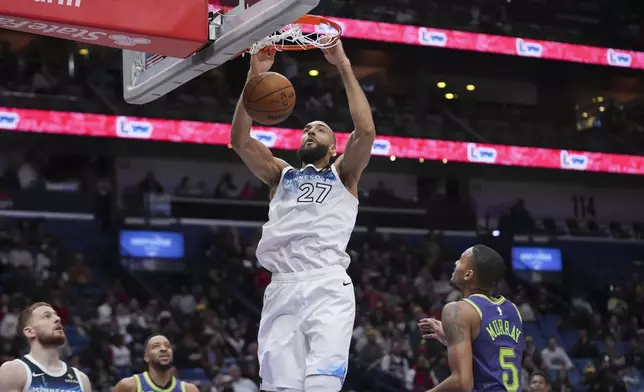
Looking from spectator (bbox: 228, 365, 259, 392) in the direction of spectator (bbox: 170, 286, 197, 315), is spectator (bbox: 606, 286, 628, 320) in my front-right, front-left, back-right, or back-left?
front-right

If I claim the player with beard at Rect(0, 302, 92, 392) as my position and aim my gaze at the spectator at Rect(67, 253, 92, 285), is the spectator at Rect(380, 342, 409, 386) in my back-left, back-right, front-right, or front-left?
front-right

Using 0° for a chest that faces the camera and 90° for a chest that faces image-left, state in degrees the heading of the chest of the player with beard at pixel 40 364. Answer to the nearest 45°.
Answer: approximately 315°

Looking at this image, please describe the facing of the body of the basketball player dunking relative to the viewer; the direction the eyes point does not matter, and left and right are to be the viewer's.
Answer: facing the viewer

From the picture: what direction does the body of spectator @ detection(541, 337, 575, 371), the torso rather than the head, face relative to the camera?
toward the camera

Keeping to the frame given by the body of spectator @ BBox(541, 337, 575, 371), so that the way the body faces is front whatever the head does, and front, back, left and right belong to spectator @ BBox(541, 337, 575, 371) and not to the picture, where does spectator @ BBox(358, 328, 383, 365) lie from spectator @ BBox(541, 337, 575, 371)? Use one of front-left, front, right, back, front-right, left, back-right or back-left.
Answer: front-right

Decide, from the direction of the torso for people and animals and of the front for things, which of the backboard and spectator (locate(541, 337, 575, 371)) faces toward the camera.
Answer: the spectator

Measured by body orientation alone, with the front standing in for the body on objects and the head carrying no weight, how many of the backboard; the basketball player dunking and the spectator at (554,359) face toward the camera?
2

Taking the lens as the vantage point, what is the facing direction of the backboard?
facing away from the viewer and to the right of the viewer

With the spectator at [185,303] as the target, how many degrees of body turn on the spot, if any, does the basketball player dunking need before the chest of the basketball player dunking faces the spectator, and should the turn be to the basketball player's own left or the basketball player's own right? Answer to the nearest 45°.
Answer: approximately 180°

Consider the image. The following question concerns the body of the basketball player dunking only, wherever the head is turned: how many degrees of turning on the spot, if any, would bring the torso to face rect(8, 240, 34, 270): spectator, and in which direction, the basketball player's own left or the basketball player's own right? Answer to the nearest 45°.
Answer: approximately 135° to the basketball player's own right

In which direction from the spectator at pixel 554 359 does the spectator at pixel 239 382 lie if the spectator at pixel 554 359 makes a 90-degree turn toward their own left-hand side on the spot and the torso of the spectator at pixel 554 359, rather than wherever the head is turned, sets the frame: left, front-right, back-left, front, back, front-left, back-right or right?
back-right

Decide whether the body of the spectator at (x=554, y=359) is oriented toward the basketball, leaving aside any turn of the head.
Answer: yes

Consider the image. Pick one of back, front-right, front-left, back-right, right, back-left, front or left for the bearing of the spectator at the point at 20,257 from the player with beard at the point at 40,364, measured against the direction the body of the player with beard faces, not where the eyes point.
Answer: back-left

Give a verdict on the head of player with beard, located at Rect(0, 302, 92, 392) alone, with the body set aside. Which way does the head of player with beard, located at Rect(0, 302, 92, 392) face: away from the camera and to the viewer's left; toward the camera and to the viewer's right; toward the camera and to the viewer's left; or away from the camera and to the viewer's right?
toward the camera and to the viewer's right
